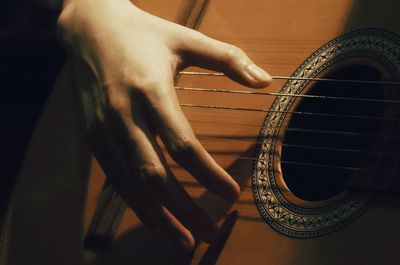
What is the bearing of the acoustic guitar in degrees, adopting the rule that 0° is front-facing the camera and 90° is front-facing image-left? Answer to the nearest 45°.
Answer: approximately 45°
